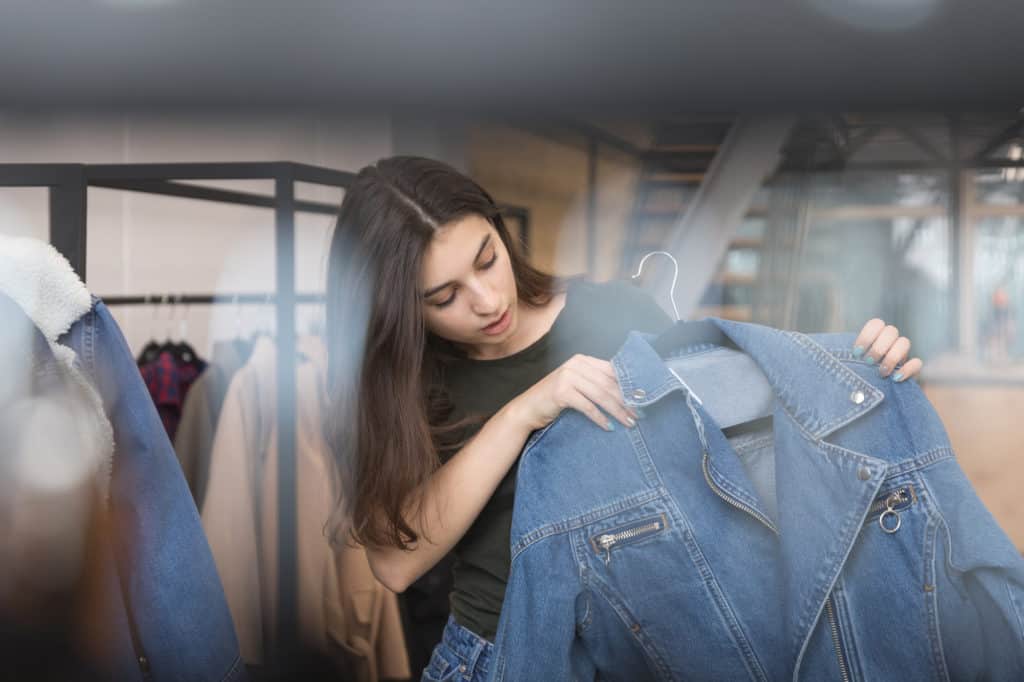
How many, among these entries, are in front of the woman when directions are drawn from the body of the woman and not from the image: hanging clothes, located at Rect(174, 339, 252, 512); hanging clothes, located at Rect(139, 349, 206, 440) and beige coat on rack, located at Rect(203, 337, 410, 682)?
0

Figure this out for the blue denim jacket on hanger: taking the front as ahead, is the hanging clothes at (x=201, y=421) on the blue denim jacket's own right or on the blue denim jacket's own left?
on the blue denim jacket's own right

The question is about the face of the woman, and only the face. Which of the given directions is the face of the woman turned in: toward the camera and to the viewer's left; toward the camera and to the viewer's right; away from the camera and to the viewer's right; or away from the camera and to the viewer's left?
toward the camera and to the viewer's right

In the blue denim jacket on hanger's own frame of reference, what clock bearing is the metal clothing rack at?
The metal clothing rack is roughly at 4 o'clock from the blue denim jacket on hanger.

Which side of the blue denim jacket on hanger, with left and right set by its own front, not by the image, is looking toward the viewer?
front

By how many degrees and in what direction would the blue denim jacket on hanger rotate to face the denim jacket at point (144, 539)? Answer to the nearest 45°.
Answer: approximately 90° to its right

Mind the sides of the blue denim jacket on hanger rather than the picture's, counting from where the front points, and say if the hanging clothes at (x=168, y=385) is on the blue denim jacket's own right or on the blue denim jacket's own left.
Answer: on the blue denim jacket's own right

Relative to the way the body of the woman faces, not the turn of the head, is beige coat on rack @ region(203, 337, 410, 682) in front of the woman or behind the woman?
behind

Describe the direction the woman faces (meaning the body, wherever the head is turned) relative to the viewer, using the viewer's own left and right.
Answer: facing the viewer and to the right of the viewer

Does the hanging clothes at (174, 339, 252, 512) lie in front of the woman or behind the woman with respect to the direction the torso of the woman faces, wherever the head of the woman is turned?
behind
